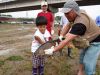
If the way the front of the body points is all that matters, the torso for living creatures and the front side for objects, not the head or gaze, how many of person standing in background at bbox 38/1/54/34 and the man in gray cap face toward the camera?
1

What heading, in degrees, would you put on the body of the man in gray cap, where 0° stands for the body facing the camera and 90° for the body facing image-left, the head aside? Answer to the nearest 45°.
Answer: approximately 90°

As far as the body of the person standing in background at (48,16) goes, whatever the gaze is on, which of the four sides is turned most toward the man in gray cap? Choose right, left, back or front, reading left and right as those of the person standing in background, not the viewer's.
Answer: front

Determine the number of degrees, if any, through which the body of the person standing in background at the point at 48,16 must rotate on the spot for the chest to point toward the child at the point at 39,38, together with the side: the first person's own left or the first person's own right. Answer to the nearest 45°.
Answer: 0° — they already face them

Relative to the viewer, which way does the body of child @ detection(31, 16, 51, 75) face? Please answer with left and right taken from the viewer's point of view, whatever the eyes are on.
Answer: facing the viewer and to the right of the viewer

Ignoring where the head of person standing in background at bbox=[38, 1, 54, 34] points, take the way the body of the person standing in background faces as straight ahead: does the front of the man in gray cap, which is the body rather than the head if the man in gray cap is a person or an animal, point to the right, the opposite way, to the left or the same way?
to the right

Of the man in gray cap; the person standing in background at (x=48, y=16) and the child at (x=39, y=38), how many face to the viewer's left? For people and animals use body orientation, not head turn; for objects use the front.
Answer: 1

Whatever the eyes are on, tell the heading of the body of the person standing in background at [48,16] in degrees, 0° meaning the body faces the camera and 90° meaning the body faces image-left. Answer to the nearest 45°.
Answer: approximately 0°

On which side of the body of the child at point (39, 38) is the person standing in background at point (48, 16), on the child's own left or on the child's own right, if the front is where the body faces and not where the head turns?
on the child's own left

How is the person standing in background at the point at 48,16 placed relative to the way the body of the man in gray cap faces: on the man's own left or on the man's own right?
on the man's own right
